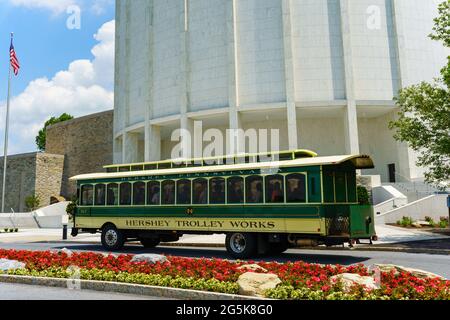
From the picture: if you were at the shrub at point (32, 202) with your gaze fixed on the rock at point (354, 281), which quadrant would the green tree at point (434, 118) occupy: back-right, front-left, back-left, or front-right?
front-left

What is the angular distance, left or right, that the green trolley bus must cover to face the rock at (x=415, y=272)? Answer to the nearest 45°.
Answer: approximately 180°

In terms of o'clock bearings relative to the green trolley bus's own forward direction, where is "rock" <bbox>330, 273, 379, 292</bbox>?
The rock is roughly at 7 o'clock from the green trolley bus.

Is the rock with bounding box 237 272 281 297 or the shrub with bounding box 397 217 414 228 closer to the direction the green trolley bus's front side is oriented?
the shrub

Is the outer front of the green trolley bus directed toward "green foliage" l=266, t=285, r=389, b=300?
no

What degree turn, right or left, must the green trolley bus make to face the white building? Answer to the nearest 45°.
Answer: approximately 45° to its right

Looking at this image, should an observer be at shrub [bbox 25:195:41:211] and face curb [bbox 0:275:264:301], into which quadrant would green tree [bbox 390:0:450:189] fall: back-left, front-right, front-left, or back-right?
front-left

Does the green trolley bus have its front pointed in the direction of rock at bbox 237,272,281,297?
no
